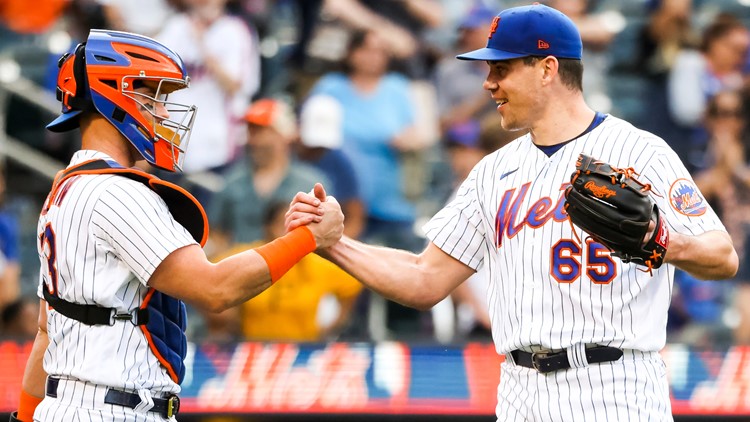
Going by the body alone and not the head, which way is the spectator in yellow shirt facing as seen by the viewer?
toward the camera
